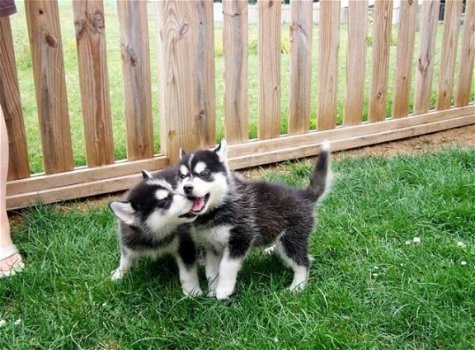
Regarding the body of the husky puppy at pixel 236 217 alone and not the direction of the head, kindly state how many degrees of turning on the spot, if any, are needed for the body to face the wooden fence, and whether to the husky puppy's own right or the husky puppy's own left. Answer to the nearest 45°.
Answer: approximately 135° to the husky puppy's own right

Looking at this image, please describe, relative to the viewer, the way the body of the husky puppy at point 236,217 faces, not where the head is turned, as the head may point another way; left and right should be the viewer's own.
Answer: facing the viewer and to the left of the viewer

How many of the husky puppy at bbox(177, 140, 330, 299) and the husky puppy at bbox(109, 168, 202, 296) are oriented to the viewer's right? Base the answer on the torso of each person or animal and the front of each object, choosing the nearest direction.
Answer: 0

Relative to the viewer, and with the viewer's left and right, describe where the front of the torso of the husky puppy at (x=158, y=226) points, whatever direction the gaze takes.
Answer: facing the viewer

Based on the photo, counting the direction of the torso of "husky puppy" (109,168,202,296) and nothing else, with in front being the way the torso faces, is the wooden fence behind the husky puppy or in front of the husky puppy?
behind
